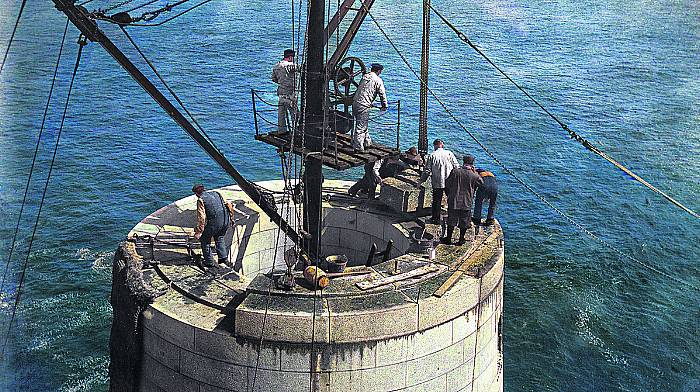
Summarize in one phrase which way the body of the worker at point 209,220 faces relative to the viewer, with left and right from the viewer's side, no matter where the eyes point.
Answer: facing away from the viewer and to the left of the viewer

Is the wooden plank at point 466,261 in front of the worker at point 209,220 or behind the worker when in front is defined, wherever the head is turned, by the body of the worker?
behind

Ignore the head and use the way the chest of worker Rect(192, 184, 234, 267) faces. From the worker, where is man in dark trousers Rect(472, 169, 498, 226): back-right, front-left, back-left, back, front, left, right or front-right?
back-right

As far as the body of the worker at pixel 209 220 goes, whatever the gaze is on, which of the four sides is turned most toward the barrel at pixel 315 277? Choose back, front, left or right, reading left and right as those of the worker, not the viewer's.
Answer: back

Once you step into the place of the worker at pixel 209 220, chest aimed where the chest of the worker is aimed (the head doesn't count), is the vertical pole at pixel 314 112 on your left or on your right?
on your right

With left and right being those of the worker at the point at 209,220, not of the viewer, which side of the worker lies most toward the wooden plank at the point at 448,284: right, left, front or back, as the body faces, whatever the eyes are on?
back

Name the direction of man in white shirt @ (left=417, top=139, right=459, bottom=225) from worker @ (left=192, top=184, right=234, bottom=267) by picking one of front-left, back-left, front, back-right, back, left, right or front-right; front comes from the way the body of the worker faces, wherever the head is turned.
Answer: back-right

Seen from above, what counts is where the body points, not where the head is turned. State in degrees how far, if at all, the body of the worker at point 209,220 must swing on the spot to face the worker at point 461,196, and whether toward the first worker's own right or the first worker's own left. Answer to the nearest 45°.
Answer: approximately 135° to the first worker's own right

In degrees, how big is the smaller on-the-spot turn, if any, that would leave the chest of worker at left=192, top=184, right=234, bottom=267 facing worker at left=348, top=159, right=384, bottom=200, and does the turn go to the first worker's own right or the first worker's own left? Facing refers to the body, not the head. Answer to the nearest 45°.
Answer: approximately 90° to the first worker's own right

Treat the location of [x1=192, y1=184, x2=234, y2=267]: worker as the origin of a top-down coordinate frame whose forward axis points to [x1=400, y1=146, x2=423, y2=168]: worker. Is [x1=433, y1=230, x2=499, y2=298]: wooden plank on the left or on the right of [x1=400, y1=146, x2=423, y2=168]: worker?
right
